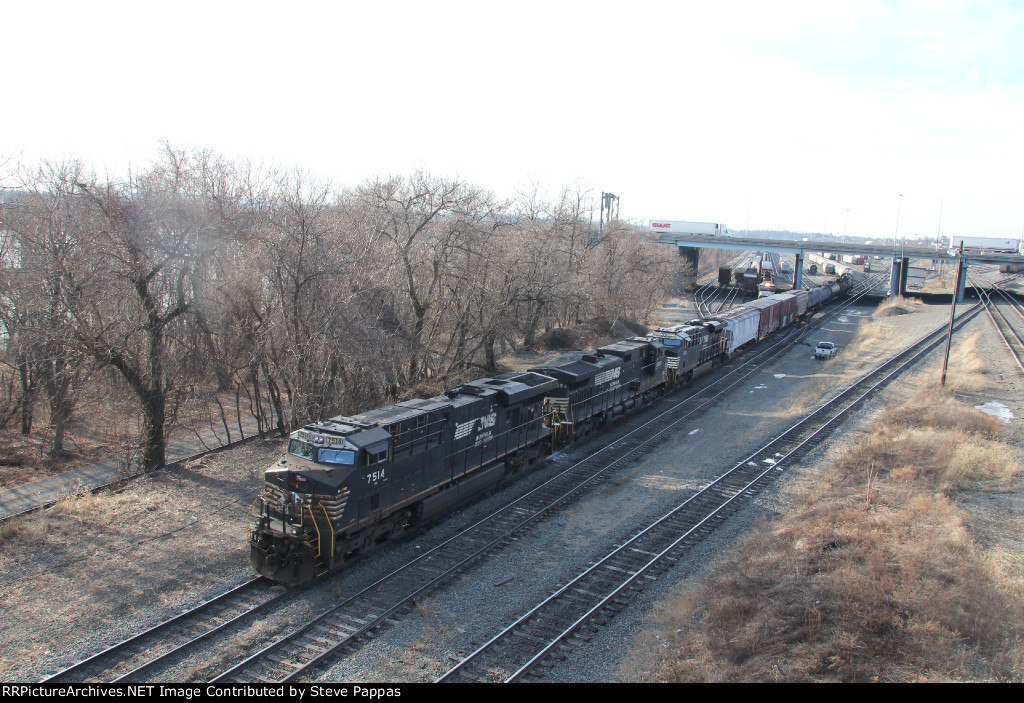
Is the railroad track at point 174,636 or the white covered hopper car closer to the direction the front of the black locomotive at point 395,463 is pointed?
the railroad track

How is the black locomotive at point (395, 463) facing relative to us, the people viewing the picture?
facing the viewer and to the left of the viewer

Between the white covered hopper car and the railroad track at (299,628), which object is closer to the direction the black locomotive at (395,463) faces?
the railroad track

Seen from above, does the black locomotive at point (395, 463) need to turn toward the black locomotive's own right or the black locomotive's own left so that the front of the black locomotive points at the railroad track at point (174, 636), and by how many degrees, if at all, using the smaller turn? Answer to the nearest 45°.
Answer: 0° — it already faces it
